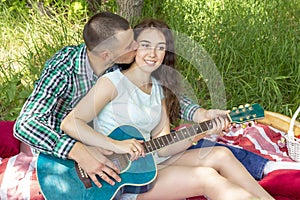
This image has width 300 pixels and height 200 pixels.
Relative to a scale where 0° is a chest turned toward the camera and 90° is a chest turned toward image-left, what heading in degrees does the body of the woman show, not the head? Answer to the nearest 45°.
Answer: approximately 315°

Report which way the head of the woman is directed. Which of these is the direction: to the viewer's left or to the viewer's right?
to the viewer's right
